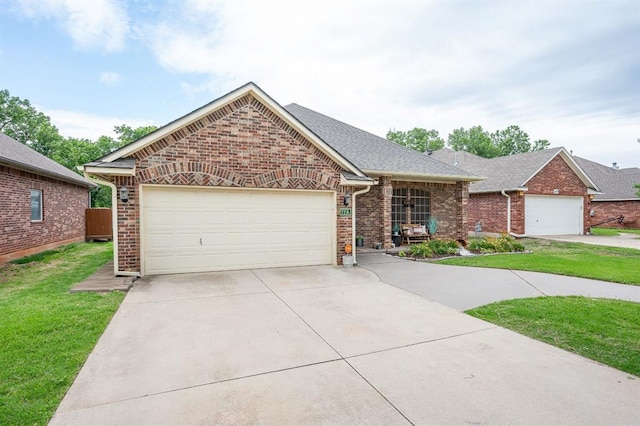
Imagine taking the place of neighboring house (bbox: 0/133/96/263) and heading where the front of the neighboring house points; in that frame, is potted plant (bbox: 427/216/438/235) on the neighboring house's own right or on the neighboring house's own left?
on the neighboring house's own left

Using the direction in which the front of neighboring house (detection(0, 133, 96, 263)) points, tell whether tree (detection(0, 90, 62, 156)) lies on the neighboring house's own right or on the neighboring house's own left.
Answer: on the neighboring house's own right

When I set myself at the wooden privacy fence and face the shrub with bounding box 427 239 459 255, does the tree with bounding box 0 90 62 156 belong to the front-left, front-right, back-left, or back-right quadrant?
back-left

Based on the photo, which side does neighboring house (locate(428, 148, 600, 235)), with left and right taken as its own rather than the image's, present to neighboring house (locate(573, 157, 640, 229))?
left

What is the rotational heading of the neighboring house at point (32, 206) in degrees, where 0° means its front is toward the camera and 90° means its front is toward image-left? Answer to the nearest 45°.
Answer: approximately 45°

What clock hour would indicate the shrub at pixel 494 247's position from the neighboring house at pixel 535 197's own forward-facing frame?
The shrub is roughly at 2 o'clock from the neighboring house.

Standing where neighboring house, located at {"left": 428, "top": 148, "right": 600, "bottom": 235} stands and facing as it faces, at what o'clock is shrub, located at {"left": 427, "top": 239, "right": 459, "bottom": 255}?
The shrub is roughly at 2 o'clock from the neighboring house.
